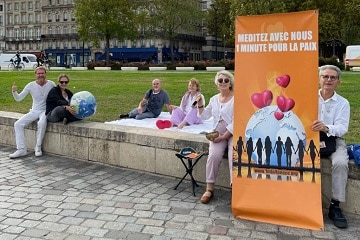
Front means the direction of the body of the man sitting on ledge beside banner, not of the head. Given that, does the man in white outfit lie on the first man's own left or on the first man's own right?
on the first man's own right

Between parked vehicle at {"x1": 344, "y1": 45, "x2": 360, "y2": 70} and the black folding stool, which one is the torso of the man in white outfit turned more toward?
the black folding stool

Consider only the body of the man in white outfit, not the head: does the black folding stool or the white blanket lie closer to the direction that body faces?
the black folding stool
